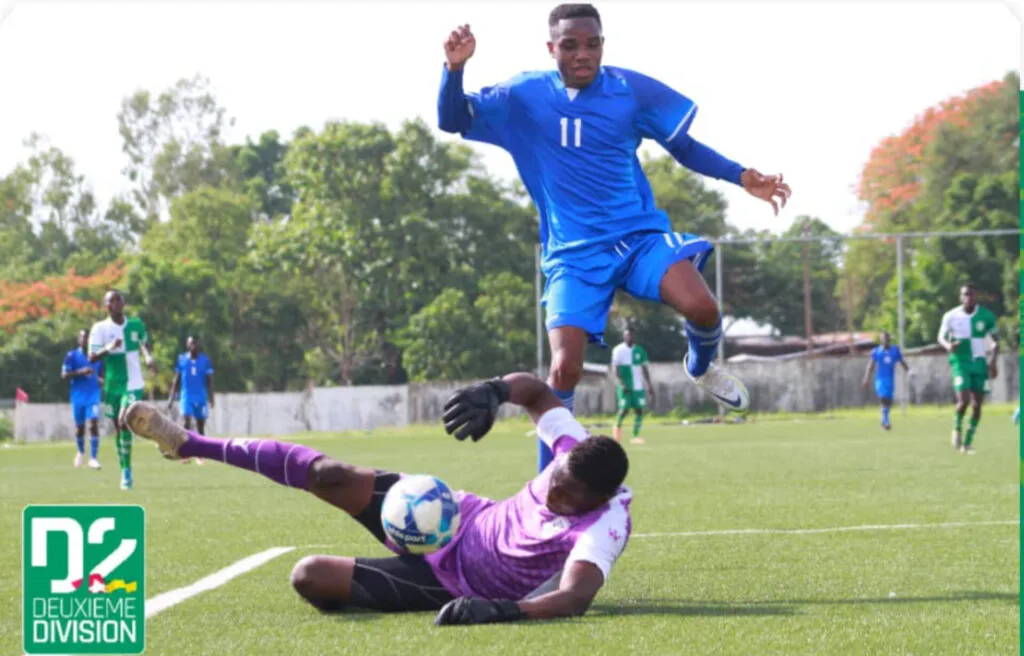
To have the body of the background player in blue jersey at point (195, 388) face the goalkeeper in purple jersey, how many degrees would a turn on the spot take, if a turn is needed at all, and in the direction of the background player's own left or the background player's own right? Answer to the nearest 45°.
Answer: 0° — they already face them

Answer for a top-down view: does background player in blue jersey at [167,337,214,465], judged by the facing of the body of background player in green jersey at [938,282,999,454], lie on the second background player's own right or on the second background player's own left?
on the second background player's own right

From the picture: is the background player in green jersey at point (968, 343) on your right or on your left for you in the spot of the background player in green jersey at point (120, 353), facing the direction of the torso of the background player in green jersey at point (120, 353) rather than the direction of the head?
on your left

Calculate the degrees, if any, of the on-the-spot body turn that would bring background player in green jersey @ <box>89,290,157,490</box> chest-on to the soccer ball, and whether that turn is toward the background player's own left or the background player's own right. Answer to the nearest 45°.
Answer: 0° — they already face it

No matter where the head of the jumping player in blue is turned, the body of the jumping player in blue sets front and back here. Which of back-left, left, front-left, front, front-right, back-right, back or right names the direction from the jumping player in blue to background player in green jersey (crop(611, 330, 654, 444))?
back

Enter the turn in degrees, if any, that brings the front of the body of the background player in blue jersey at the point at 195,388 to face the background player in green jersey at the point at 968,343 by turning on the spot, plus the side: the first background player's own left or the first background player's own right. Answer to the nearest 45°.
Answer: approximately 45° to the first background player's own left

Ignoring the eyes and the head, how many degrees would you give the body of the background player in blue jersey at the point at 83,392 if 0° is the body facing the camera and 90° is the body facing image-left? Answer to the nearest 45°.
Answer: approximately 0°
